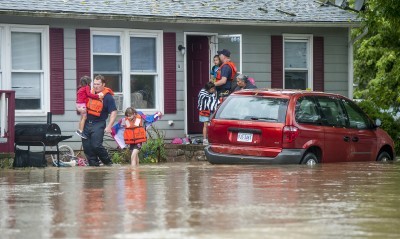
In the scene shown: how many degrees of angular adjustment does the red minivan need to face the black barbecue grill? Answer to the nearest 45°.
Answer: approximately 135° to its left

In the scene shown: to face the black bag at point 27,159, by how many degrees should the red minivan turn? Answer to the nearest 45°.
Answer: approximately 135° to its left

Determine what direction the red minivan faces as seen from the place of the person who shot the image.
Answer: facing away from the viewer and to the right of the viewer

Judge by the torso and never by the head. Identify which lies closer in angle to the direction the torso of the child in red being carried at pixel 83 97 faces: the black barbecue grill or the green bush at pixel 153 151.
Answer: the green bush

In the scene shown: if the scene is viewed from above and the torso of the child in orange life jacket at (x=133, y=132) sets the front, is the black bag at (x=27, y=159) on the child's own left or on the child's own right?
on the child's own right

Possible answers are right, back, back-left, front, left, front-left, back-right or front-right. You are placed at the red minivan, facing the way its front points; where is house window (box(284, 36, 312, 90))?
front-left
